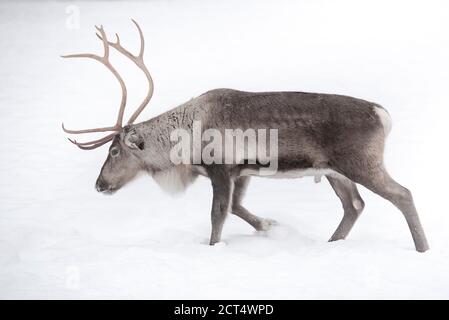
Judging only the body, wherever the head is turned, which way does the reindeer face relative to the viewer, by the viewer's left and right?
facing to the left of the viewer
